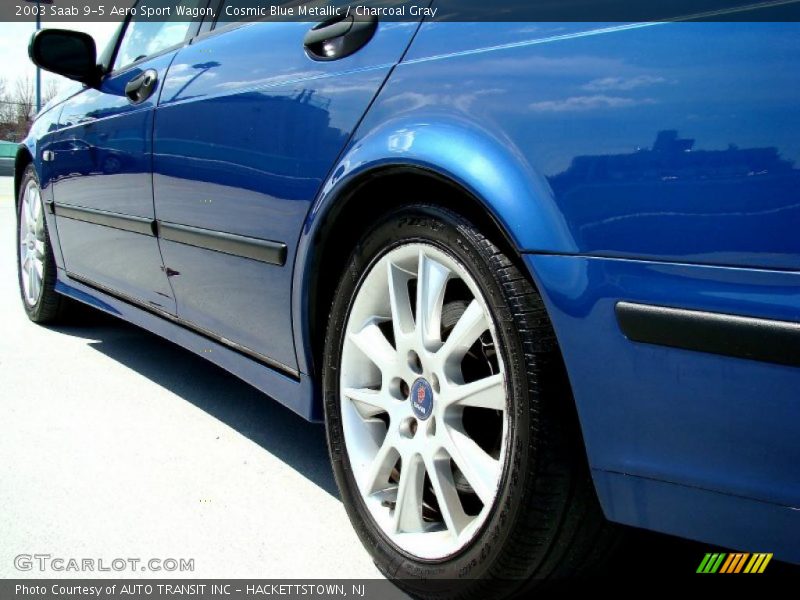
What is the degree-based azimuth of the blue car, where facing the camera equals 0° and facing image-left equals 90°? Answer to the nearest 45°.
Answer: approximately 135°
